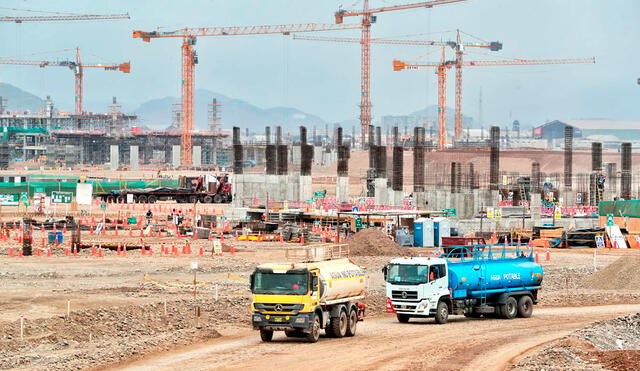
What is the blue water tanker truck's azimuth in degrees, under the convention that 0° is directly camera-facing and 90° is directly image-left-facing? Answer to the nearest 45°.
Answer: approximately 45°

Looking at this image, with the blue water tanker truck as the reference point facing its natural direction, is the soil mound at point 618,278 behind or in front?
behind

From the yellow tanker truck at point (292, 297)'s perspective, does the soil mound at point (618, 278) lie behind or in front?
behind

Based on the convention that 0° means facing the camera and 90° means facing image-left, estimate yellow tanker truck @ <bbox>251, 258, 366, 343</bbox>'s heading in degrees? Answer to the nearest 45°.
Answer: approximately 45°
